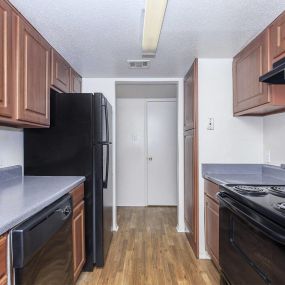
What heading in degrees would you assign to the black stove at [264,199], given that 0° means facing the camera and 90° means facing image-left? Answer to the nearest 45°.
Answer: approximately 45°

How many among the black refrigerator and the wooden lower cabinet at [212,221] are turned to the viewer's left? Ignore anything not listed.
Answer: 1

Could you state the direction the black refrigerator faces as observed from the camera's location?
facing to the right of the viewer

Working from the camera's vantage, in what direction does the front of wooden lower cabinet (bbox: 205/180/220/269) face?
facing to the left of the viewer

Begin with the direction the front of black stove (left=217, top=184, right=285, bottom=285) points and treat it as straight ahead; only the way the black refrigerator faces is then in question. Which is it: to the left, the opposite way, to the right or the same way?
the opposite way

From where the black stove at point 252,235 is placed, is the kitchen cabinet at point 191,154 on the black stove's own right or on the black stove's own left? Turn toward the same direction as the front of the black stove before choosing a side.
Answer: on the black stove's own right

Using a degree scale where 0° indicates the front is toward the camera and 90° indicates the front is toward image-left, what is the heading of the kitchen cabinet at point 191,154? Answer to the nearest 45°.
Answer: approximately 90°
